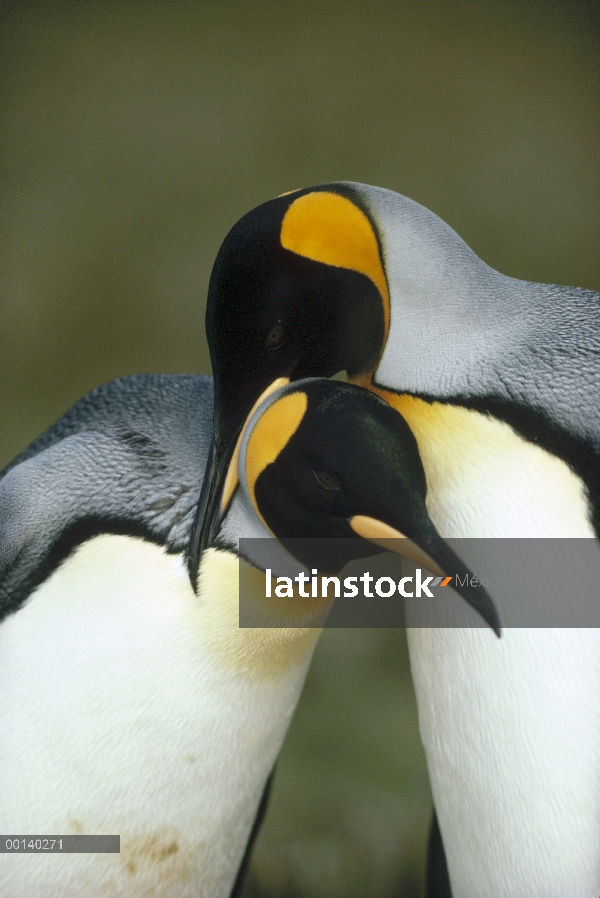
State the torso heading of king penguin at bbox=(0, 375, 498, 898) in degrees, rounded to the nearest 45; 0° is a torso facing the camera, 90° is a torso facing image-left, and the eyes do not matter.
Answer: approximately 315°
